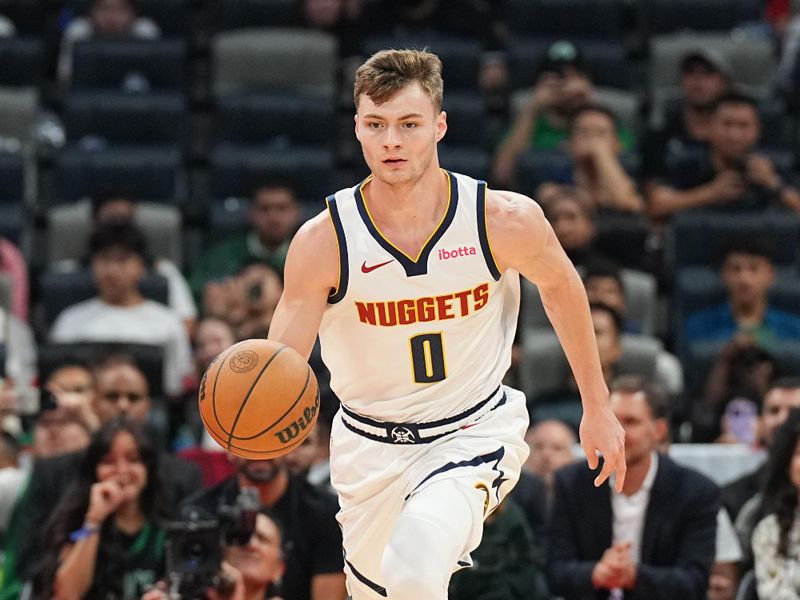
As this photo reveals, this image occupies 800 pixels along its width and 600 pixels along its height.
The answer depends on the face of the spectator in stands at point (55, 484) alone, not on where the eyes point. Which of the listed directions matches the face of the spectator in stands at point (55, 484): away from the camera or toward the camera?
toward the camera

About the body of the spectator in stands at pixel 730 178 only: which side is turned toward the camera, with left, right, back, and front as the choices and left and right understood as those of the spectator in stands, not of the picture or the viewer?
front

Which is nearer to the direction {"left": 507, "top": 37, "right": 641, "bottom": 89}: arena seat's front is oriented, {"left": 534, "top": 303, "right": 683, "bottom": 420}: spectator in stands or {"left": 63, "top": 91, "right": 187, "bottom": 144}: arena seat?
the spectator in stands

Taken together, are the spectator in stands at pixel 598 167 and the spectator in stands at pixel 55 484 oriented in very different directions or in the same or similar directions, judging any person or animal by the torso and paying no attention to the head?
same or similar directions

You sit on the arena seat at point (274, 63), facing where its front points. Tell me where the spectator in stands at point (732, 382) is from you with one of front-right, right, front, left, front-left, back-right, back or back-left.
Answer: front-left

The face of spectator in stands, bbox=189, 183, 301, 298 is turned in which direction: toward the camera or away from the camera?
toward the camera

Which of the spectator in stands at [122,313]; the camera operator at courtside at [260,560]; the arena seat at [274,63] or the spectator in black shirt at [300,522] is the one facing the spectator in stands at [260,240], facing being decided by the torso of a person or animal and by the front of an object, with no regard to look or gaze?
the arena seat

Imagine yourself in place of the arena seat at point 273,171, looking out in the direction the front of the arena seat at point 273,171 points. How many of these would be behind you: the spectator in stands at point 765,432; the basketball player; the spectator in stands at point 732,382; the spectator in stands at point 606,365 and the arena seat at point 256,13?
1

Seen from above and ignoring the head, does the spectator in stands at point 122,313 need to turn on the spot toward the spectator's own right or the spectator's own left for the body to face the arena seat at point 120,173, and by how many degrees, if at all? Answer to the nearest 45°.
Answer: approximately 180°

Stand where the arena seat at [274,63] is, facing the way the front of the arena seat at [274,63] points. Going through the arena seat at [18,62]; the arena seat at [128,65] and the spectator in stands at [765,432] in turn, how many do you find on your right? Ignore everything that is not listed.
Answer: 2

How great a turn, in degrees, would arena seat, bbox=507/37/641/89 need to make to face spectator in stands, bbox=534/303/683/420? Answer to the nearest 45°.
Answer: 0° — it already faces them
